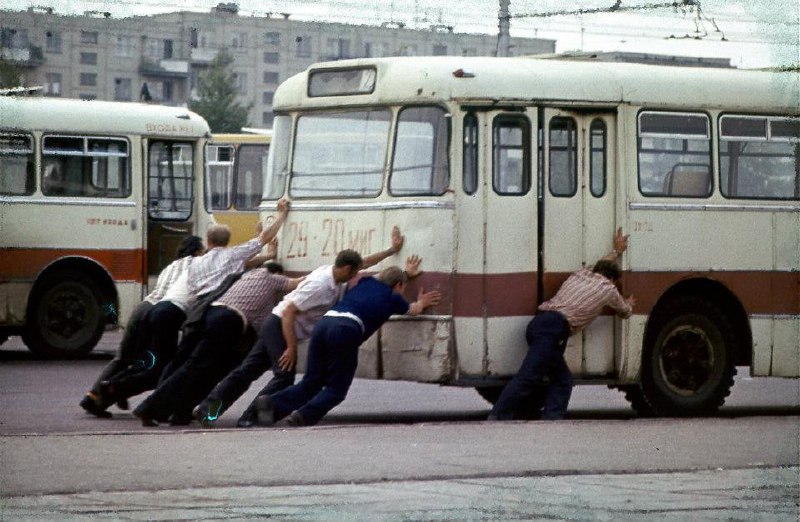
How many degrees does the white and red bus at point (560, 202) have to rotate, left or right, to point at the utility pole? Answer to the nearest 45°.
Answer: approximately 45° to its left

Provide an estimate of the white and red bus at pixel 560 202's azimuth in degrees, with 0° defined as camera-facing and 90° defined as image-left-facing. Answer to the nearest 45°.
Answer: approximately 225°

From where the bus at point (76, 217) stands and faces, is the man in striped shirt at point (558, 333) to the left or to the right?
on its right

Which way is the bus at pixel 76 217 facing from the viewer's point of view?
to the viewer's right

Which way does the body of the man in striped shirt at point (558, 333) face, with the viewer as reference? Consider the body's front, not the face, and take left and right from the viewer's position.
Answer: facing away from the viewer and to the right of the viewer

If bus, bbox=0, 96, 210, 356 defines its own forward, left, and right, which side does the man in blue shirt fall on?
on its right

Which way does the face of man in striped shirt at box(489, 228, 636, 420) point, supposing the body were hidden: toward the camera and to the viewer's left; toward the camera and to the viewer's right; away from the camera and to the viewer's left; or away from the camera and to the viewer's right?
away from the camera and to the viewer's right

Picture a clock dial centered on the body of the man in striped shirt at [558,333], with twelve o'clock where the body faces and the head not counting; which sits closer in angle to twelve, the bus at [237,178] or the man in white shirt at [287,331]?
the bus

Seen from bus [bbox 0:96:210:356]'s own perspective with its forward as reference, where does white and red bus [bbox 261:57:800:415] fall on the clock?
The white and red bus is roughly at 2 o'clock from the bus.

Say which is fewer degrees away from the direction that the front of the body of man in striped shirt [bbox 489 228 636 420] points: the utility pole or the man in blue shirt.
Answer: the utility pole
